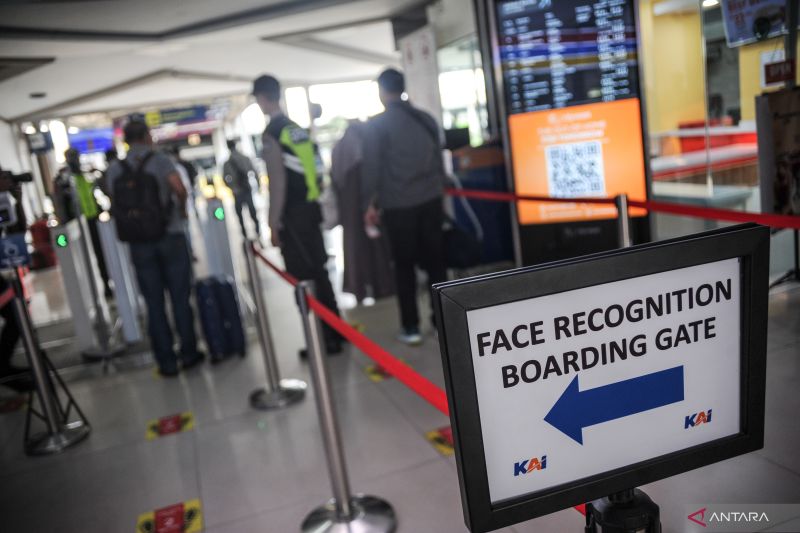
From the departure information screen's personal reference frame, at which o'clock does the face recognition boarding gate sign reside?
The face recognition boarding gate sign is roughly at 12 o'clock from the departure information screen.

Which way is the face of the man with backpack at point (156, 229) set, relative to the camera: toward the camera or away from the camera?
away from the camera

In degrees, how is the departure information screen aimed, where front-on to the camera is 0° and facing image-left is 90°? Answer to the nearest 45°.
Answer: approximately 0°

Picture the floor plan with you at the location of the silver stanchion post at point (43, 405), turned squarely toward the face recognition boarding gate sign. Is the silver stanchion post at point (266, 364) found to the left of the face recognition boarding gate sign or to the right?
left

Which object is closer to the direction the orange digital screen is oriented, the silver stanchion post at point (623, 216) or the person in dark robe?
the silver stanchion post

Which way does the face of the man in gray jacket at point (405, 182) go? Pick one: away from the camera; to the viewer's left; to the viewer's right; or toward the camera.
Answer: away from the camera

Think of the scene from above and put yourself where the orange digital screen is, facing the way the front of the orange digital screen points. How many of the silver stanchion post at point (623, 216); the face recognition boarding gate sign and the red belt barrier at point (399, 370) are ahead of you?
3

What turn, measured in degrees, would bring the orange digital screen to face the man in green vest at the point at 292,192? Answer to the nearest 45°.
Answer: approximately 45° to its right

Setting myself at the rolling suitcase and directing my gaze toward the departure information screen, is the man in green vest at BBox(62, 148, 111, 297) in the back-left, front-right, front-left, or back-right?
back-left

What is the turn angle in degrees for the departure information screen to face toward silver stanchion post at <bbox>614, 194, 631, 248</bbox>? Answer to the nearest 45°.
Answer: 0° — it already faces it

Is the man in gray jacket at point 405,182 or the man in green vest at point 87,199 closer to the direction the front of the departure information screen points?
the man in gray jacket

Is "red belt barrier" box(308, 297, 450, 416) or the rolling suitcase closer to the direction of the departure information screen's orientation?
the red belt barrier
